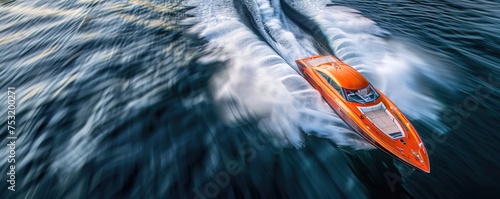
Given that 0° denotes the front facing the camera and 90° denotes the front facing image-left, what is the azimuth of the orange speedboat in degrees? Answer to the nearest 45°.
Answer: approximately 315°
